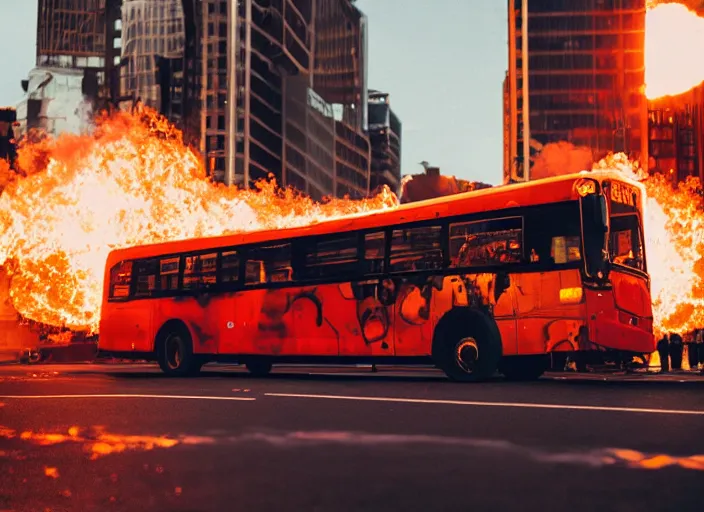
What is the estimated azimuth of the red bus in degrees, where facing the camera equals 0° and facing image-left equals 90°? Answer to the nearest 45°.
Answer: approximately 315°
